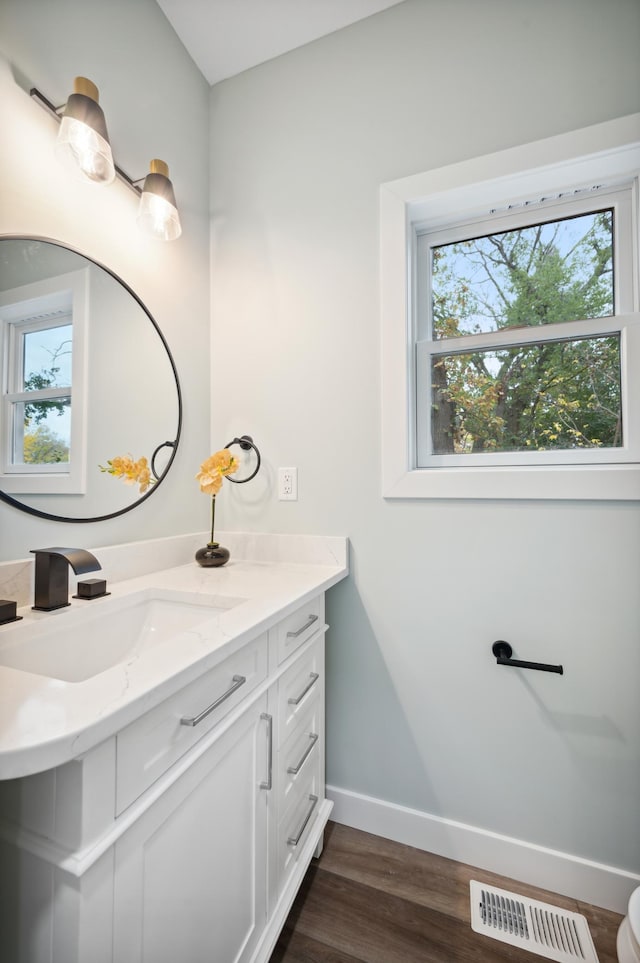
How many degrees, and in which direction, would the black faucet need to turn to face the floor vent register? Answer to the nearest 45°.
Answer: approximately 45° to its left

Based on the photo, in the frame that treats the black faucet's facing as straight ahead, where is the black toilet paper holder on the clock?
The black toilet paper holder is roughly at 11 o'clock from the black faucet.

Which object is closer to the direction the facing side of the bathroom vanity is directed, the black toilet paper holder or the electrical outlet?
the black toilet paper holder

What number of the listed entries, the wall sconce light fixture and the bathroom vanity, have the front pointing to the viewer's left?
0

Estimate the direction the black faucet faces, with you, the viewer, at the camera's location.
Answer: facing the viewer and to the right of the viewer

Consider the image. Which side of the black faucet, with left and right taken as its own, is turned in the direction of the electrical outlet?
left

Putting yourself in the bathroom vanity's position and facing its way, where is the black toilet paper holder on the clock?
The black toilet paper holder is roughly at 10 o'clock from the bathroom vanity.

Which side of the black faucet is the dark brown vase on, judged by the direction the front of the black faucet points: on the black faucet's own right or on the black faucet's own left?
on the black faucet's own left

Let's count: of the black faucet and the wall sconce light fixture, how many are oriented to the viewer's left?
0
